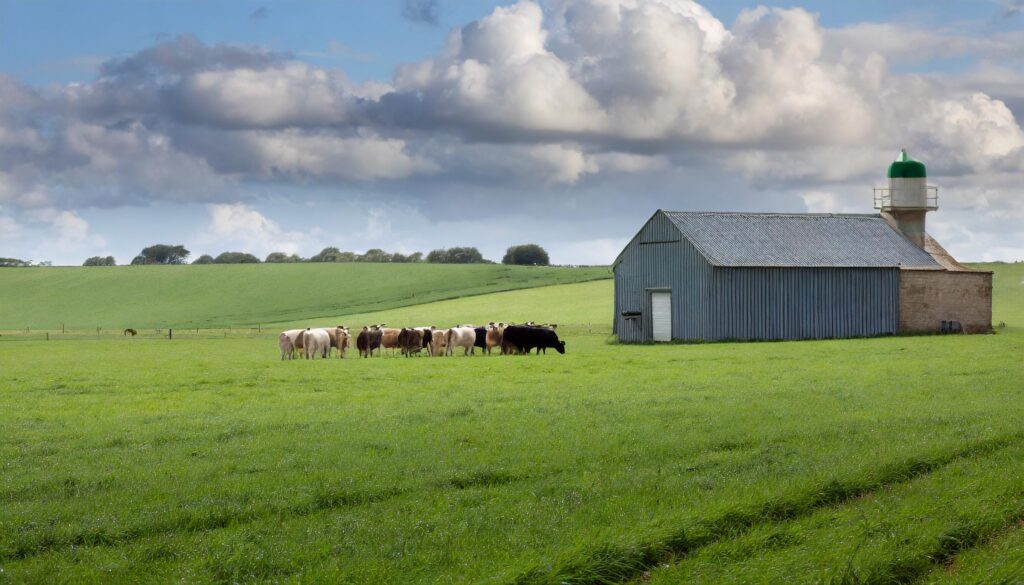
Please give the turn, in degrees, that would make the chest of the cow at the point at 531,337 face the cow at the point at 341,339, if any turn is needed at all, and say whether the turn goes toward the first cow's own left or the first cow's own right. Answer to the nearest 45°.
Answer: approximately 180°

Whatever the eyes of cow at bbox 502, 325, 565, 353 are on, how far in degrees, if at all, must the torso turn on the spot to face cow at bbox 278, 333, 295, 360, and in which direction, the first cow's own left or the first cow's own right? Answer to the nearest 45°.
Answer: approximately 180°

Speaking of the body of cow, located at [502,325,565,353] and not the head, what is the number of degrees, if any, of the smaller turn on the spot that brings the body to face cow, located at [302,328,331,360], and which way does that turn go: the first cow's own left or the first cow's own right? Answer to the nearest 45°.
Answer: approximately 180°

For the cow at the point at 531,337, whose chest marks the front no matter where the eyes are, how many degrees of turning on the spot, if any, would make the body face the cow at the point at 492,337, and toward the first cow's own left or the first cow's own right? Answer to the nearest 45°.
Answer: approximately 135° to the first cow's own left

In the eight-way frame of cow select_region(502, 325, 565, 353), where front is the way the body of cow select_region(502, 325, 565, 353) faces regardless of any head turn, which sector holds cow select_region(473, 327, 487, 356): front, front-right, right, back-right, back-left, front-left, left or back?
back-left

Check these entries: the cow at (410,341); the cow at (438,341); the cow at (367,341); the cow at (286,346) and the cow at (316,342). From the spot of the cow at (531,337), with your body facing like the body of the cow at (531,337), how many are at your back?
5

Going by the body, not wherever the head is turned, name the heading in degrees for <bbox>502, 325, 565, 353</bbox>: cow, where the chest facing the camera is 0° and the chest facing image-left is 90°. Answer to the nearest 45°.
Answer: approximately 270°

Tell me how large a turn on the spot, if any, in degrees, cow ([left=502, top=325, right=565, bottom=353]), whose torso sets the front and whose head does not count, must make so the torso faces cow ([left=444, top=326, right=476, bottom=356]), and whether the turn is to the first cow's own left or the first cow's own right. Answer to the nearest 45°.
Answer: approximately 180°

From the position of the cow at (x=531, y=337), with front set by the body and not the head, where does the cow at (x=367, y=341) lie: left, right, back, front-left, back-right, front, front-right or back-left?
back

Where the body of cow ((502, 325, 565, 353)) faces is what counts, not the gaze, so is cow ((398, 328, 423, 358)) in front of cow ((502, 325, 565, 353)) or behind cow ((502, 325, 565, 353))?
behind

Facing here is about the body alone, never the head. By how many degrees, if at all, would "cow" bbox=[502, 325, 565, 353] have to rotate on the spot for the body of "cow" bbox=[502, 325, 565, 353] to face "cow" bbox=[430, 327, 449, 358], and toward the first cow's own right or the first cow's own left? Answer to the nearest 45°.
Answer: approximately 180°
